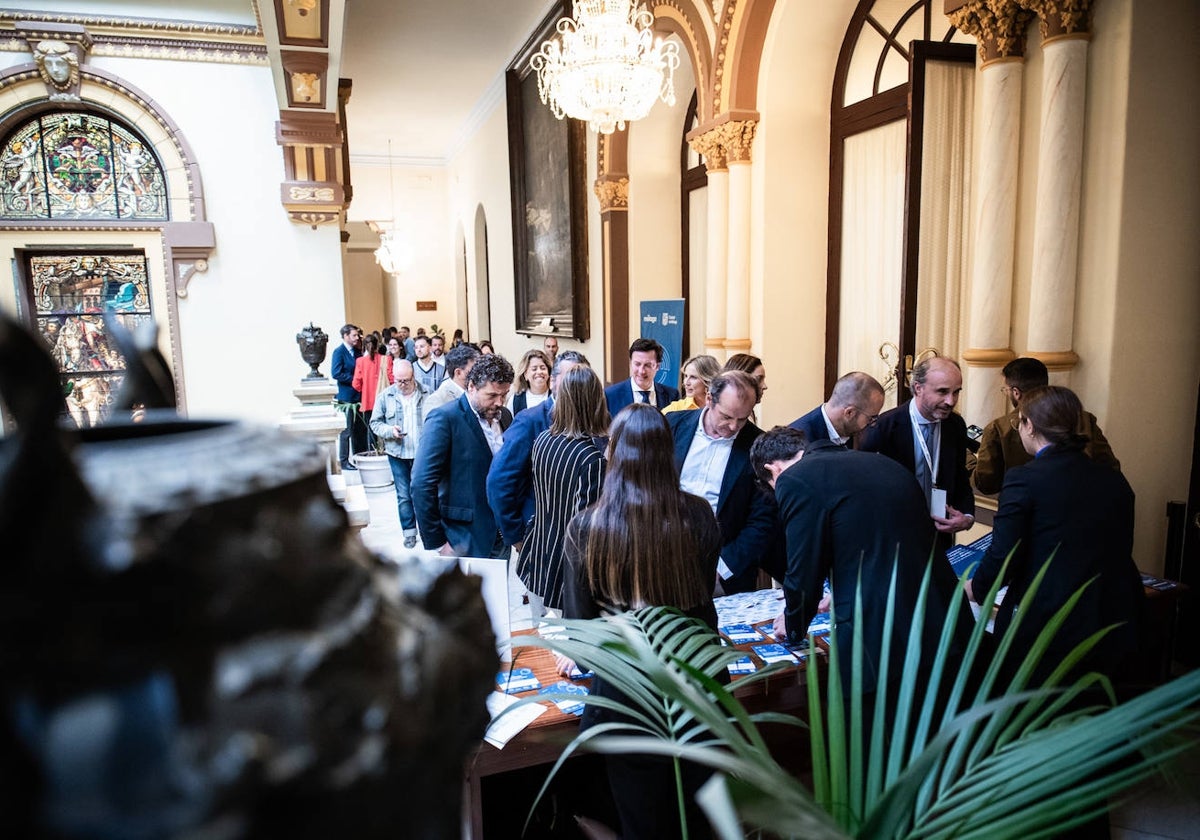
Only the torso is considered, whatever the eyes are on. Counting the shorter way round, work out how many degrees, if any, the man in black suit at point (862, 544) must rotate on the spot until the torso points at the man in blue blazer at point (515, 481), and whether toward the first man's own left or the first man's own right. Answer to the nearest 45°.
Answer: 0° — they already face them

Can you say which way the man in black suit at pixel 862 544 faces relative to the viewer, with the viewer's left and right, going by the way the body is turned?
facing away from the viewer and to the left of the viewer

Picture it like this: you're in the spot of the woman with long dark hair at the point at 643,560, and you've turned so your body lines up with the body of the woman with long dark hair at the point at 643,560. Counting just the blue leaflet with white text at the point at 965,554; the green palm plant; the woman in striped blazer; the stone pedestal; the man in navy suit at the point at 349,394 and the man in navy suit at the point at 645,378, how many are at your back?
1

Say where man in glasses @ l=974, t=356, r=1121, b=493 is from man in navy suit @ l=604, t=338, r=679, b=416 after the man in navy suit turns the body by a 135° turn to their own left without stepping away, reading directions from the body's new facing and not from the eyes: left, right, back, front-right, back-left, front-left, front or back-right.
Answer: right

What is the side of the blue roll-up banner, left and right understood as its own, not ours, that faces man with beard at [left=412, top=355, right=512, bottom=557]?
front

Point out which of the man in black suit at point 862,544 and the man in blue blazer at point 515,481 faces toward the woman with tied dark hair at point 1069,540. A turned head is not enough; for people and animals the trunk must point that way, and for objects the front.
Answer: the man in blue blazer

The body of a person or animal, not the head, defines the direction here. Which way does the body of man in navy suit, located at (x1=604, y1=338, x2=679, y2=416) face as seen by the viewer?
toward the camera

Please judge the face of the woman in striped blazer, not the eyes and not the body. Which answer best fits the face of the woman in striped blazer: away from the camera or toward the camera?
away from the camera

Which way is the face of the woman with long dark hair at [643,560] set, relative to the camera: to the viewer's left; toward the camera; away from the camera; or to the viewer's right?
away from the camera

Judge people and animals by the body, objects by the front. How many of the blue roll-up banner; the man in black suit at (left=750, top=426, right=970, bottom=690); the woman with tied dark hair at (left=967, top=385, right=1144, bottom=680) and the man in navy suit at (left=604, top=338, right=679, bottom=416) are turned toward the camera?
2

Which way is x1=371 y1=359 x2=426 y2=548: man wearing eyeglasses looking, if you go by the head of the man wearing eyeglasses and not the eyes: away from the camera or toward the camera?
toward the camera

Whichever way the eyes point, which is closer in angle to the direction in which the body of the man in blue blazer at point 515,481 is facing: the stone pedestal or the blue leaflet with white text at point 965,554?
the blue leaflet with white text

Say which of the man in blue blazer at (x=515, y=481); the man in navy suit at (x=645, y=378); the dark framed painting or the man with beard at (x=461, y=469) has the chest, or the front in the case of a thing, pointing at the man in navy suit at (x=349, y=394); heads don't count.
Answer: the dark framed painting

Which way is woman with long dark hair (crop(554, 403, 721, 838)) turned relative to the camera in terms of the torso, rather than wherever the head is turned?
away from the camera
